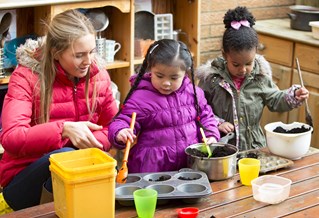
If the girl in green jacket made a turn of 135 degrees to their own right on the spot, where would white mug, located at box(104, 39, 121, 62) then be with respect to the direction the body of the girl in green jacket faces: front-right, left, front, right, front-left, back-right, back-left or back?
front

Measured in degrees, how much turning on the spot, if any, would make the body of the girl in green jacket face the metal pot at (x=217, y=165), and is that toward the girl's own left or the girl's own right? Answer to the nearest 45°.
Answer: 0° — they already face it

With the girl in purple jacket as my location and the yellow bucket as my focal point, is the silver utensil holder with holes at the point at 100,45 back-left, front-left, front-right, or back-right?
back-right

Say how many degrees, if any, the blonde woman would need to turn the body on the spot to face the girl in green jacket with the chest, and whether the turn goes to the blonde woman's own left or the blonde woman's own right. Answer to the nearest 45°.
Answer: approximately 45° to the blonde woman's own left

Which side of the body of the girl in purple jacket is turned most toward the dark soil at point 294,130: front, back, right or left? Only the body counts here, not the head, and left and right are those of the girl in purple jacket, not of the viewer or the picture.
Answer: left

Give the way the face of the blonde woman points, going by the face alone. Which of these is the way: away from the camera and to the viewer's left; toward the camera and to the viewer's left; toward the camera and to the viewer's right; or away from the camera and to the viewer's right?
toward the camera and to the viewer's right

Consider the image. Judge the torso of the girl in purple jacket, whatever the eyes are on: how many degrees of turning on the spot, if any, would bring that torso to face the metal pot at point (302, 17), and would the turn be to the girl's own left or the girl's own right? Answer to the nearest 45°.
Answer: approximately 135° to the girl's own left

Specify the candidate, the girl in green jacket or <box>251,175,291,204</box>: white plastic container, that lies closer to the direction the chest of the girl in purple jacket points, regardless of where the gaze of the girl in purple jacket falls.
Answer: the white plastic container

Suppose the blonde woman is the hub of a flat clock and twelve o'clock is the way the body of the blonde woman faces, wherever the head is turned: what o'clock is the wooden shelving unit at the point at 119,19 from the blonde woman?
The wooden shelving unit is roughly at 8 o'clock from the blonde woman.

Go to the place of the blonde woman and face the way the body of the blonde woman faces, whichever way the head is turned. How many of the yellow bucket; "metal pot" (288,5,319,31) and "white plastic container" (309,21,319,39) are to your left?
2

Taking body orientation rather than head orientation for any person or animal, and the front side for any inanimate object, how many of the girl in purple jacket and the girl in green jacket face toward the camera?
2
